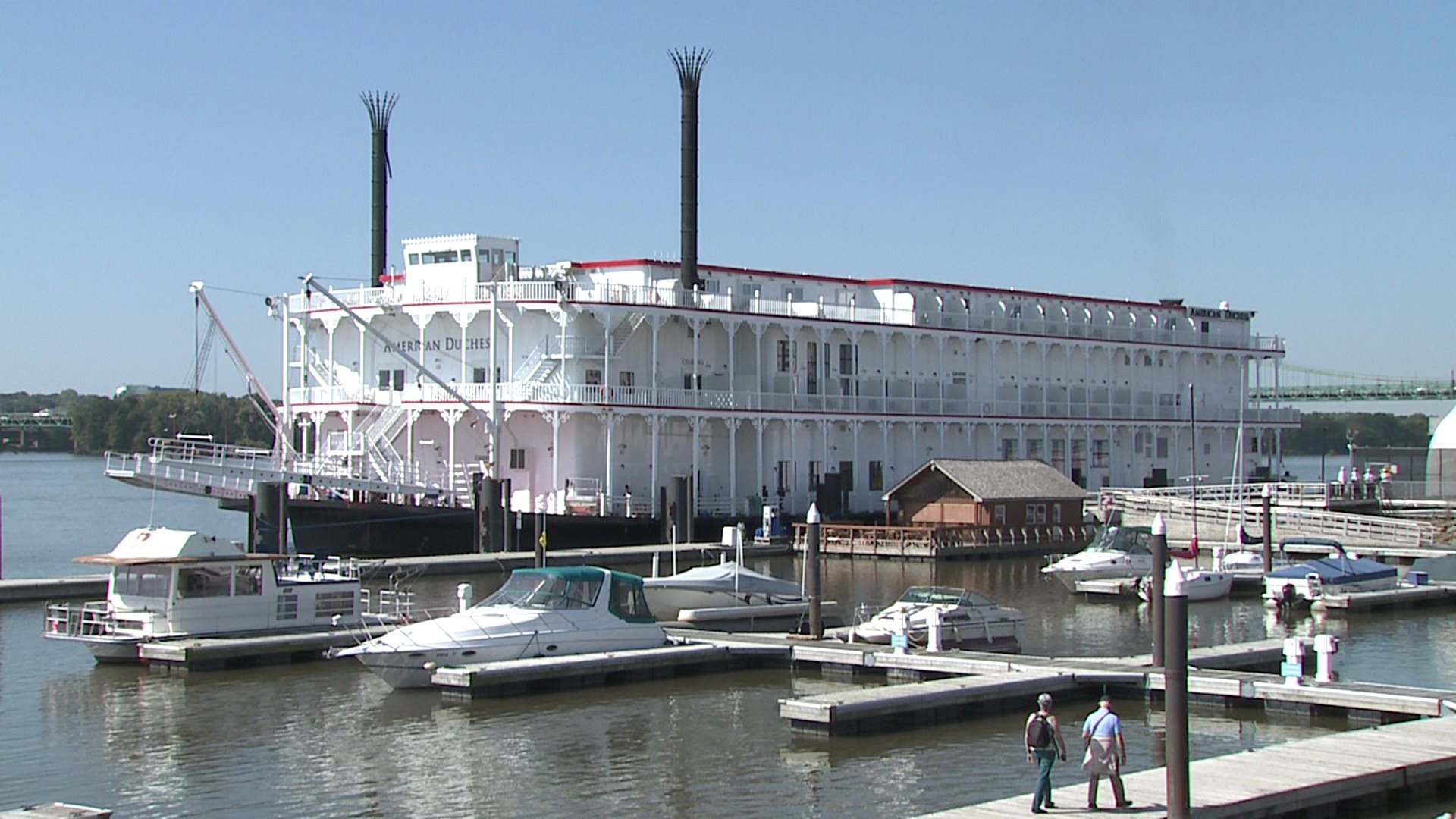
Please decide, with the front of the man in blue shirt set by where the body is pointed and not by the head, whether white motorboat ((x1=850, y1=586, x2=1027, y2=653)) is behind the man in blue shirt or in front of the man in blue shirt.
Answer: in front

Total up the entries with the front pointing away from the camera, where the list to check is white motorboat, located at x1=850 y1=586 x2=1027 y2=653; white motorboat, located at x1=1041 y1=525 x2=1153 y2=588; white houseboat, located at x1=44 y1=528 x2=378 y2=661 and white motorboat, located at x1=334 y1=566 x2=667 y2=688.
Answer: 0

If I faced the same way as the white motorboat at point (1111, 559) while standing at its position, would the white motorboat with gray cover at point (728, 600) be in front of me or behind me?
in front

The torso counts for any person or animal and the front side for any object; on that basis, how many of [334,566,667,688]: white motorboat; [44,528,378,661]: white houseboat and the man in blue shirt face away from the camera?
1

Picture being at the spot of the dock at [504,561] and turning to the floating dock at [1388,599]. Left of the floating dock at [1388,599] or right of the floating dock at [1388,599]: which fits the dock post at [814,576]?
right

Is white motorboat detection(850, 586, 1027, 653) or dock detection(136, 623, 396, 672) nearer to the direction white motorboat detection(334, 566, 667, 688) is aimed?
the dock

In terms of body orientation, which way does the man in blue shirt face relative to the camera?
away from the camera

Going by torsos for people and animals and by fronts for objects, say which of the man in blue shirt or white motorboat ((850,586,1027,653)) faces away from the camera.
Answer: the man in blue shirt

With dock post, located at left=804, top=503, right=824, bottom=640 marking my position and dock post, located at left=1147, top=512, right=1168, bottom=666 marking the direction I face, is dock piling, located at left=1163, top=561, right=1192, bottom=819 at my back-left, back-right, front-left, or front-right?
front-right

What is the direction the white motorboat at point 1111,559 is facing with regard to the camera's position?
facing the viewer and to the left of the viewer

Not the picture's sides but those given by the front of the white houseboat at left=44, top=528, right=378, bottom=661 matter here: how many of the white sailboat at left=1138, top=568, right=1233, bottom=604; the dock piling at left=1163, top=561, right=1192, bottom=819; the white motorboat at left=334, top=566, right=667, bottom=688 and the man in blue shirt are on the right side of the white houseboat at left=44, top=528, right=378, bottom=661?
0

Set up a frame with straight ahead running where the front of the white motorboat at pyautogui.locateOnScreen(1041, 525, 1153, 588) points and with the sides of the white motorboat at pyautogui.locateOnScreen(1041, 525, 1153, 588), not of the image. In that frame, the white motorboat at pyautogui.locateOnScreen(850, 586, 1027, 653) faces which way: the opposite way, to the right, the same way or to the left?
the same way

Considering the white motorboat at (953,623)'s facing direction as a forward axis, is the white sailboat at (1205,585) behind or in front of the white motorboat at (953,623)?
behind

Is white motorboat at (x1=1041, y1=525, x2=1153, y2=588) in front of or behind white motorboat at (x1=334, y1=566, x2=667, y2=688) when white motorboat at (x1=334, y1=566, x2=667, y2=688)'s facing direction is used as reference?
behind

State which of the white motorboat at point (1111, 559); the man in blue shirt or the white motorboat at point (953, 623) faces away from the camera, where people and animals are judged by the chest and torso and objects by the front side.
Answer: the man in blue shirt
